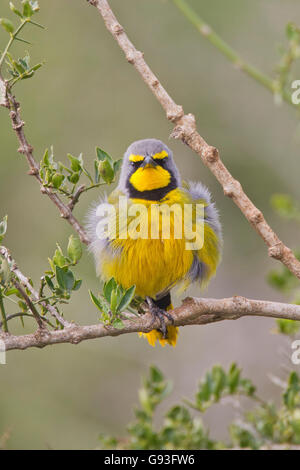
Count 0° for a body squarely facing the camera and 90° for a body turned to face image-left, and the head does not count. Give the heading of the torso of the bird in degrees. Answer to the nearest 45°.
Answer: approximately 0°
